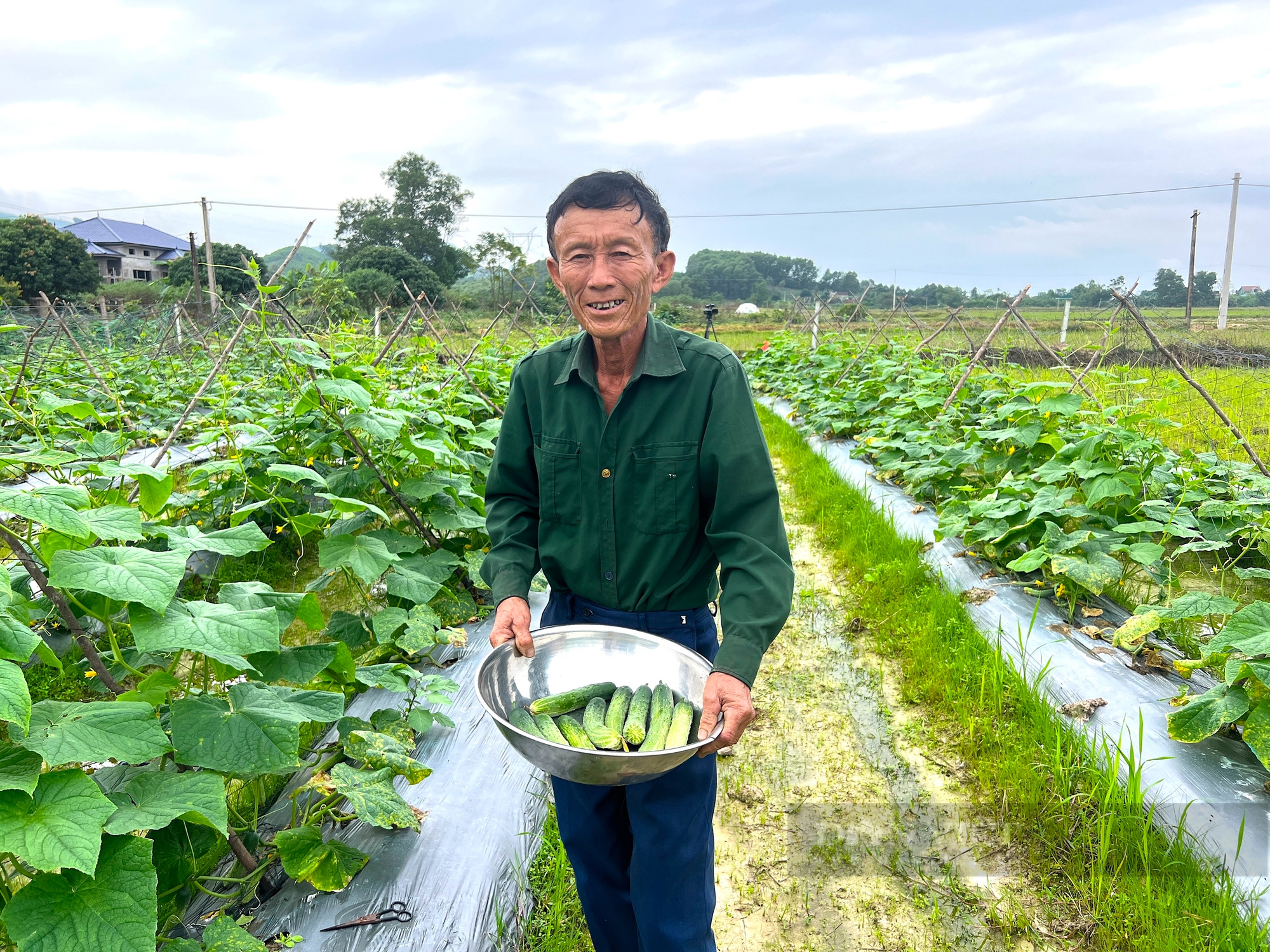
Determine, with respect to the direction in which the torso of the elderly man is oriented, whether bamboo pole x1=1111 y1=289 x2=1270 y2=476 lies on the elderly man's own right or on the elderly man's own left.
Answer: on the elderly man's own left

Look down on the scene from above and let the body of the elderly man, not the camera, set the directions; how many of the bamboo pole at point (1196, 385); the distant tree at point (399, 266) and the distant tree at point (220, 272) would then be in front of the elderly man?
0

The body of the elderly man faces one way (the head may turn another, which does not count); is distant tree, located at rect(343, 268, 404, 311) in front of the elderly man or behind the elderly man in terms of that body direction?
behind

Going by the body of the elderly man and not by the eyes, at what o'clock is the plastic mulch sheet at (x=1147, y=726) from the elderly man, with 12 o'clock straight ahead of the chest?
The plastic mulch sheet is roughly at 8 o'clock from the elderly man.

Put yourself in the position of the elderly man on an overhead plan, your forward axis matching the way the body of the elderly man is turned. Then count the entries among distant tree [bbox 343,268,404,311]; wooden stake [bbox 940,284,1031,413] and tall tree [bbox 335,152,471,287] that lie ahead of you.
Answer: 0

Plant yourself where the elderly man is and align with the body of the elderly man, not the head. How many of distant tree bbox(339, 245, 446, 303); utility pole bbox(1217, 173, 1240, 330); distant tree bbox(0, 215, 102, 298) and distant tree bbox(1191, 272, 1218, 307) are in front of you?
0

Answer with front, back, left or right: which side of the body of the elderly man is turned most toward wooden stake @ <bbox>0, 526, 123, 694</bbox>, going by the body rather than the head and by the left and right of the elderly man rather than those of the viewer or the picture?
right

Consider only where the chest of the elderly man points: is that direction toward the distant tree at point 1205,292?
no

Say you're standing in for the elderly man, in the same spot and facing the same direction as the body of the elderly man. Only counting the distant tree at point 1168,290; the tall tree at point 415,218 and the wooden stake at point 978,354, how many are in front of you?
0

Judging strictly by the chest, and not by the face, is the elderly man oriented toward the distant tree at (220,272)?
no

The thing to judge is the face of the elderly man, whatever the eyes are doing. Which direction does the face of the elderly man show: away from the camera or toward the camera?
toward the camera

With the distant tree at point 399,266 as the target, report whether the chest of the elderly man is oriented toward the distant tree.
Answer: no

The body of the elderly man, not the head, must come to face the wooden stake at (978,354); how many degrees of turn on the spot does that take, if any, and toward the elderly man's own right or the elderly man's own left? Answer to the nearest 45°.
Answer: approximately 135° to the elderly man's own left

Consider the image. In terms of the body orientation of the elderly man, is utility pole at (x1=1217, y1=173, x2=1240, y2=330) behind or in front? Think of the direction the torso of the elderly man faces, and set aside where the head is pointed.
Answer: behind

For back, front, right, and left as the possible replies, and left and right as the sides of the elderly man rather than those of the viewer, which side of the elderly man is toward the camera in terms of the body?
front
